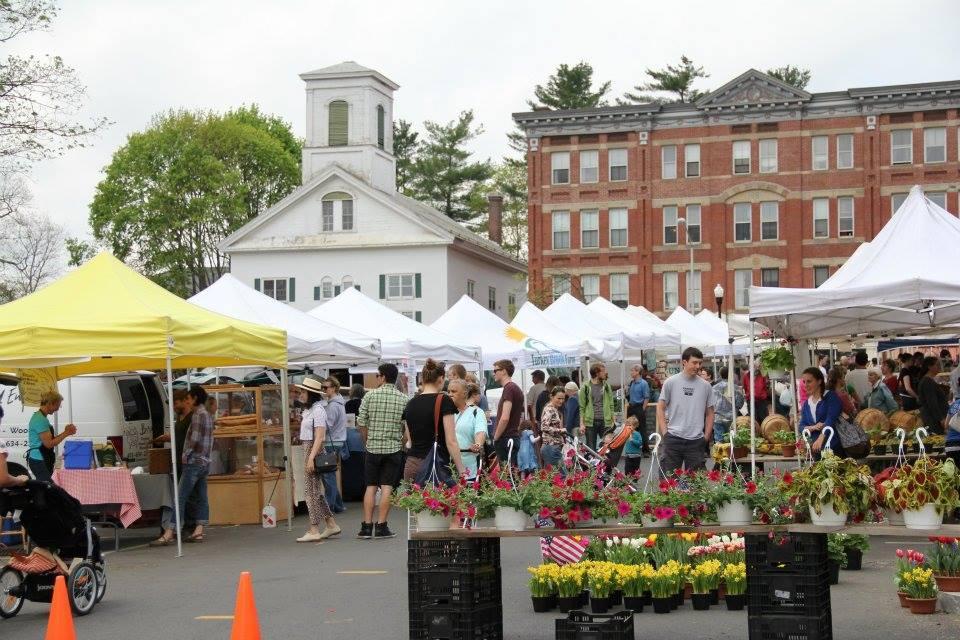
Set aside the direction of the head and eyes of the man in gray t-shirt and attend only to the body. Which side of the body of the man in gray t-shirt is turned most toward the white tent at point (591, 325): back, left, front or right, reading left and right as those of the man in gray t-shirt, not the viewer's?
back

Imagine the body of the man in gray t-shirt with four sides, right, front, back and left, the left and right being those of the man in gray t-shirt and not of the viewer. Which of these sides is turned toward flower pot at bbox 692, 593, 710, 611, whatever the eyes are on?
front

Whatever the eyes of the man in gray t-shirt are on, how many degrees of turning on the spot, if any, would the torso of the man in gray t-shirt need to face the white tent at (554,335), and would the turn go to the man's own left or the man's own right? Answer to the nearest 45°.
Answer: approximately 180°

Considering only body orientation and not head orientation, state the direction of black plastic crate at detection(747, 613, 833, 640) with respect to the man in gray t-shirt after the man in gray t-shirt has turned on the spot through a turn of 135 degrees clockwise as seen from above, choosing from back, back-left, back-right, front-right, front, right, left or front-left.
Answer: back-left

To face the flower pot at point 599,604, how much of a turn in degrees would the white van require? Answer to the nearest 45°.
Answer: approximately 135° to its left

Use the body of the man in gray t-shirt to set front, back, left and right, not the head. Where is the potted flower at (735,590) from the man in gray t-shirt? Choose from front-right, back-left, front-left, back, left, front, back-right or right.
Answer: front

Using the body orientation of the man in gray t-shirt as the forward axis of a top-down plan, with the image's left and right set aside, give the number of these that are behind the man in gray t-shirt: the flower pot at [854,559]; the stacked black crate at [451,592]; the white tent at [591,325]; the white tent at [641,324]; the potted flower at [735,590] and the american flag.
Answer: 2

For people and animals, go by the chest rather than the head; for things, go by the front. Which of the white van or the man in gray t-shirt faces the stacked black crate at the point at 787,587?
the man in gray t-shirt

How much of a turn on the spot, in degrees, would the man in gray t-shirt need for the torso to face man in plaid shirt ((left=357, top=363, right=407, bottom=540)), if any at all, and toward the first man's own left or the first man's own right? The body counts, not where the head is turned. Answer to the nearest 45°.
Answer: approximately 90° to the first man's own right

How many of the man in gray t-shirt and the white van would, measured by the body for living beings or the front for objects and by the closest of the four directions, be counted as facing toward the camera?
1

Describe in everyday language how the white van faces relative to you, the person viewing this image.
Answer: facing away from the viewer and to the left of the viewer

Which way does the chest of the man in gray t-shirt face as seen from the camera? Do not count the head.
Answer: toward the camera

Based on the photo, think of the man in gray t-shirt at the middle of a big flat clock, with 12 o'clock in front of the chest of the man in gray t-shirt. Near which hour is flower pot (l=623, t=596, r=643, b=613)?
The flower pot is roughly at 12 o'clock from the man in gray t-shirt.

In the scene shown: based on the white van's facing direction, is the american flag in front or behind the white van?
behind

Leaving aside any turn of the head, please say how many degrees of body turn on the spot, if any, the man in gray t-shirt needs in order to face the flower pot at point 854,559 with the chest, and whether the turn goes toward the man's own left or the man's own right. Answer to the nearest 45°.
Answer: approximately 45° to the man's own left

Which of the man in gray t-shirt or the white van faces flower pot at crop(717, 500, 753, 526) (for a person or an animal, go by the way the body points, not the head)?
the man in gray t-shirt

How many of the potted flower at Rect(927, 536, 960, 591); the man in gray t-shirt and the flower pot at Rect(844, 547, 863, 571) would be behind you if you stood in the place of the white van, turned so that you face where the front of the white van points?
3

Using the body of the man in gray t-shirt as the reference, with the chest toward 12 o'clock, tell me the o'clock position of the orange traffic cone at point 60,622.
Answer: The orange traffic cone is roughly at 1 o'clock from the man in gray t-shirt.
